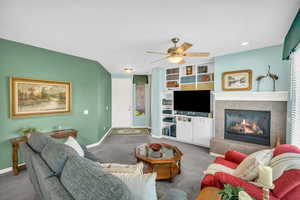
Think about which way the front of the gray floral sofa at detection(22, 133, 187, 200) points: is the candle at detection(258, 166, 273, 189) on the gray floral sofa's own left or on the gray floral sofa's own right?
on the gray floral sofa's own right

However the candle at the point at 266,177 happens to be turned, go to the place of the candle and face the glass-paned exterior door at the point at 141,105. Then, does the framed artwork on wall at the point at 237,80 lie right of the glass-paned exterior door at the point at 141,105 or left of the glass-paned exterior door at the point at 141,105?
right

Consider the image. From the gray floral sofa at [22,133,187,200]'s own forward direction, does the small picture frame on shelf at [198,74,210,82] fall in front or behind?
in front

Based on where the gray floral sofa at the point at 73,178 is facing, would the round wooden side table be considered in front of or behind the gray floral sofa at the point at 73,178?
in front

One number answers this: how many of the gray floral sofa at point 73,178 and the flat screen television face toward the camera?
1

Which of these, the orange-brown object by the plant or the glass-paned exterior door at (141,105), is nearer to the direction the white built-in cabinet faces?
the orange-brown object by the plant

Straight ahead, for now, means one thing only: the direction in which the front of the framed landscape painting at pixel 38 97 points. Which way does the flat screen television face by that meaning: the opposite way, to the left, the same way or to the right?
to the right

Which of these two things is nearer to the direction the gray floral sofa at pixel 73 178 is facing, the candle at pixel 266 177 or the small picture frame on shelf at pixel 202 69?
the small picture frame on shelf

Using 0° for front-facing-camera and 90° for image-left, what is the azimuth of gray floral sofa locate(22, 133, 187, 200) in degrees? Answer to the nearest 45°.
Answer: approximately 225°

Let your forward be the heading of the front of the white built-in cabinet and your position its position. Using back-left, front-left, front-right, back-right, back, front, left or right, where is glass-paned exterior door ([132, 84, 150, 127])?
right

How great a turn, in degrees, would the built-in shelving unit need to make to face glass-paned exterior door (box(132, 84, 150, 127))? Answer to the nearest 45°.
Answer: approximately 90° to its right

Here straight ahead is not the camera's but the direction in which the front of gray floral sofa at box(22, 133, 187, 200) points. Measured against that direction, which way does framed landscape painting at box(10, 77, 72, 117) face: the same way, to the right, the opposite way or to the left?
to the right
